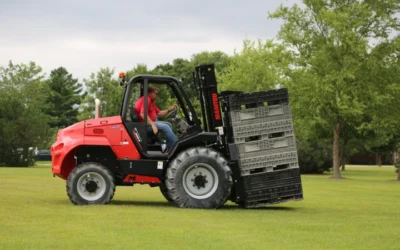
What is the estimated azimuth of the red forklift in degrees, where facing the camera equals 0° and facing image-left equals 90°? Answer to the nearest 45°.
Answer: approximately 270°

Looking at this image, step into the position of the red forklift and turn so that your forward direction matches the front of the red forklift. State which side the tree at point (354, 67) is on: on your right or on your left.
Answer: on your left
